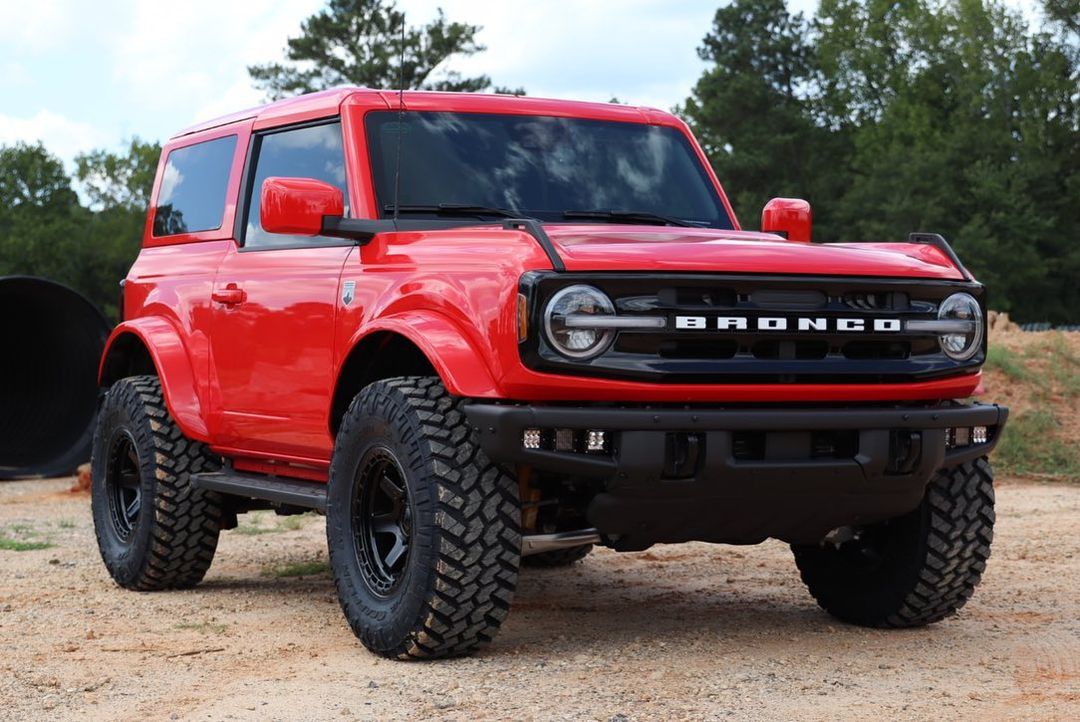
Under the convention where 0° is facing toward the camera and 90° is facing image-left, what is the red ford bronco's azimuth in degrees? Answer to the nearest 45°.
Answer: approximately 315°

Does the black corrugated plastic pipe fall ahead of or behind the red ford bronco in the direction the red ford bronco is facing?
behind
